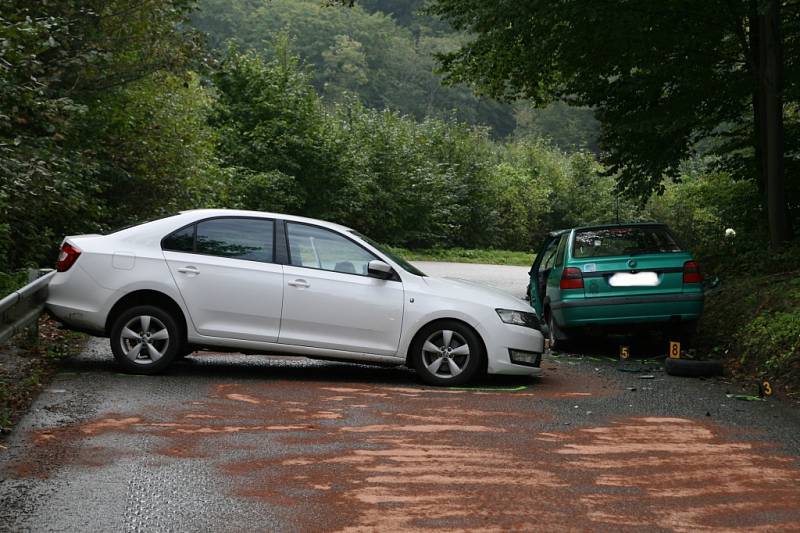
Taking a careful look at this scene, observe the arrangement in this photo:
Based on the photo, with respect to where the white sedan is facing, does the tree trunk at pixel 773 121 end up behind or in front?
in front

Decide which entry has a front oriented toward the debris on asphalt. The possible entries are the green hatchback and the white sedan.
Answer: the white sedan

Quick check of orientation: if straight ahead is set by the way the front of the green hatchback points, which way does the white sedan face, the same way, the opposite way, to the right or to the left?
to the right

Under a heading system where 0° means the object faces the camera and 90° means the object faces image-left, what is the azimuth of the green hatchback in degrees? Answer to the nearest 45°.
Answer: approximately 180°

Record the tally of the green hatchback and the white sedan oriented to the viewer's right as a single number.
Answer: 1

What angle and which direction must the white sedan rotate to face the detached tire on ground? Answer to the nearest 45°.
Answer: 0° — it already faces it

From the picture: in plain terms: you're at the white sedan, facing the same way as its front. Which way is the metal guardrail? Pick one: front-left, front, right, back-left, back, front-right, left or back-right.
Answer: back

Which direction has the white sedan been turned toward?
to the viewer's right

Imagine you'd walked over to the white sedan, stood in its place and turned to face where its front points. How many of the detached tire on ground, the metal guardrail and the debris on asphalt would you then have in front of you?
2

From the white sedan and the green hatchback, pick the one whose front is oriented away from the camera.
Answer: the green hatchback

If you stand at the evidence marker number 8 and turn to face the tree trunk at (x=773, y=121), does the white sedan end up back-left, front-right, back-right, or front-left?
back-left

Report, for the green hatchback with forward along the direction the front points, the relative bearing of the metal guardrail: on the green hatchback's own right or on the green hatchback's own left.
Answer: on the green hatchback's own left

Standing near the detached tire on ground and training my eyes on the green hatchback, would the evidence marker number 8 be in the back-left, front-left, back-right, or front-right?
front-right

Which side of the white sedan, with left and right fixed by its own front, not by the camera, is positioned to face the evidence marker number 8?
front

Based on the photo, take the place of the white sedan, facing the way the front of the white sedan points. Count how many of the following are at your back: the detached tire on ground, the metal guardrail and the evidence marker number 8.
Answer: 1

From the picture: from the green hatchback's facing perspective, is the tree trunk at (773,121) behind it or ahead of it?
ahead
